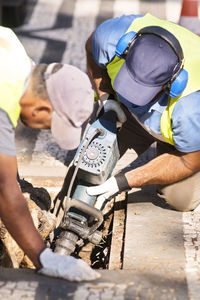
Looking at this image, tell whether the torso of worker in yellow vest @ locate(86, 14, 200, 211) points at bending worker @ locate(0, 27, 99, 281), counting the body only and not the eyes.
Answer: yes

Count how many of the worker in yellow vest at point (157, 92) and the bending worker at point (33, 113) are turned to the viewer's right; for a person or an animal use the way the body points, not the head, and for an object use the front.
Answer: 1

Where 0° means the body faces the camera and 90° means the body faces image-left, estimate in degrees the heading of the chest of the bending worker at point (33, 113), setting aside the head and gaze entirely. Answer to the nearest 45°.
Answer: approximately 270°

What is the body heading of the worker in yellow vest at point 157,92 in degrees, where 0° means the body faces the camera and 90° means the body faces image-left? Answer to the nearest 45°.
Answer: approximately 45°
